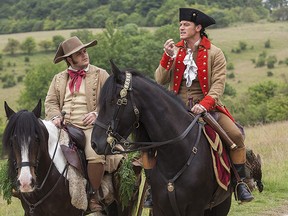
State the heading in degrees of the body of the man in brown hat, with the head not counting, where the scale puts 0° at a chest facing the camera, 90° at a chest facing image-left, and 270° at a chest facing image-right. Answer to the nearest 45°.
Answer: approximately 0°

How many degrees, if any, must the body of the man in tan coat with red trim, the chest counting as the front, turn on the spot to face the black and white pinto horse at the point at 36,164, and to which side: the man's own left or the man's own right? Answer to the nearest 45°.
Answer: approximately 45° to the man's own right

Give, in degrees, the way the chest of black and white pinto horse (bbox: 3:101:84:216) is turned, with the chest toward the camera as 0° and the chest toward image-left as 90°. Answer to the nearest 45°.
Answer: approximately 45°

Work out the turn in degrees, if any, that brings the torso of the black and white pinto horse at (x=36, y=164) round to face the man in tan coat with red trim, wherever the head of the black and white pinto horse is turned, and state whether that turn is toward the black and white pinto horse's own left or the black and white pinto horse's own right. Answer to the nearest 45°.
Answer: approximately 135° to the black and white pinto horse's own left

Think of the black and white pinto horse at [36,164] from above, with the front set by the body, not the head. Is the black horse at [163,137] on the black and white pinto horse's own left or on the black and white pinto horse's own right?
on the black and white pinto horse's own left

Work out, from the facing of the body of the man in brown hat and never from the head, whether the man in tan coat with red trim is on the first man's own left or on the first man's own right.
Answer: on the first man's own left
